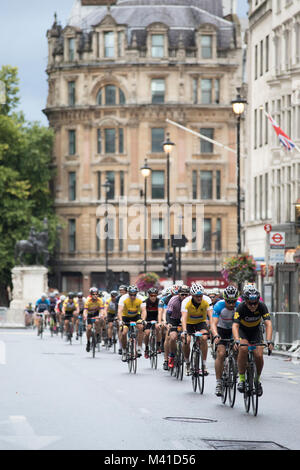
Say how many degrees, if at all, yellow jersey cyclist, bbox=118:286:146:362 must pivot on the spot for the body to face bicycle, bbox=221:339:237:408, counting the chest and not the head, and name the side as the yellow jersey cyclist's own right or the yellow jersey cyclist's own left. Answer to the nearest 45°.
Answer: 0° — they already face it

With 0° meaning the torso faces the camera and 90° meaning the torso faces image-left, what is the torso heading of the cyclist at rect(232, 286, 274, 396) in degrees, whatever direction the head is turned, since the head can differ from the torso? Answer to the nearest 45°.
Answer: approximately 0°

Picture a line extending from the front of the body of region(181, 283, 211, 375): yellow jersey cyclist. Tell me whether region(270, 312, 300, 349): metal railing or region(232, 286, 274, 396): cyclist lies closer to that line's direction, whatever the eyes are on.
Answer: the cyclist

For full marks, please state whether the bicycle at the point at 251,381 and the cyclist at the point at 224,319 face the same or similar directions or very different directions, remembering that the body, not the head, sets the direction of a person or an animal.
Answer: same or similar directions

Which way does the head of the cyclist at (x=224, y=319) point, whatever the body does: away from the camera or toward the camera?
toward the camera

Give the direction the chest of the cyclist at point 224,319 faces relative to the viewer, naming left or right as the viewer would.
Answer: facing the viewer

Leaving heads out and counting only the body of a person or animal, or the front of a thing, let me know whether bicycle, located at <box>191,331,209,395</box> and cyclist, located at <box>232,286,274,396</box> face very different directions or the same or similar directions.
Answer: same or similar directions

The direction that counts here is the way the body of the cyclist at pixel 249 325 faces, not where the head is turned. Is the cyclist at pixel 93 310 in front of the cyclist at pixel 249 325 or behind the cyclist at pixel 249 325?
behind

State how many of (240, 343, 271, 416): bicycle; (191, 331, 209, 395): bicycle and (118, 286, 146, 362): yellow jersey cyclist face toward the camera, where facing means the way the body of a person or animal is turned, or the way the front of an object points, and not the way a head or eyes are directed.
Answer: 3

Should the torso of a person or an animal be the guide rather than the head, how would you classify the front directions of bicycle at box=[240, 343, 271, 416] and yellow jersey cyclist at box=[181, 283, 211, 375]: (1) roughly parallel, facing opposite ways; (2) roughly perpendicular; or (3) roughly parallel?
roughly parallel

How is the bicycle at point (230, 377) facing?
toward the camera

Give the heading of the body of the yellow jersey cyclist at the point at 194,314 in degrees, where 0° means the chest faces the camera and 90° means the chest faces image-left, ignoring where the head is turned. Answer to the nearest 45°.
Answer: approximately 0°

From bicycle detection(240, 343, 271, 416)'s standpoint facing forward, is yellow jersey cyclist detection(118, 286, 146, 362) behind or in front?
behind

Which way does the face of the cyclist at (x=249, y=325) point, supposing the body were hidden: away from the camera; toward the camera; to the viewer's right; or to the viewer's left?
toward the camera
